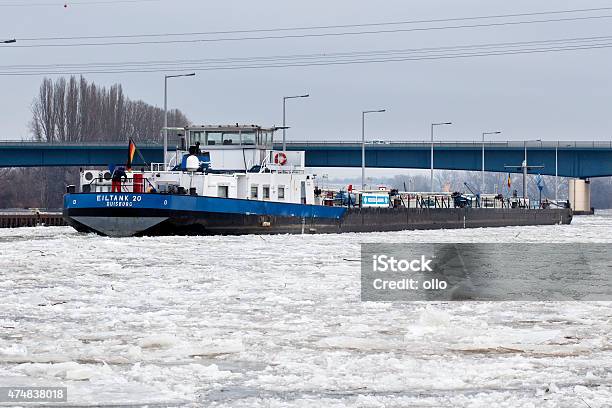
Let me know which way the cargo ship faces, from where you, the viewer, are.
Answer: facing away from the viewer and to the right of the viewer
